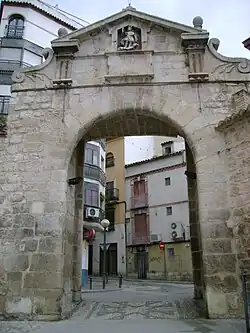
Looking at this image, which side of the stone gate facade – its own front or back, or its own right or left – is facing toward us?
front

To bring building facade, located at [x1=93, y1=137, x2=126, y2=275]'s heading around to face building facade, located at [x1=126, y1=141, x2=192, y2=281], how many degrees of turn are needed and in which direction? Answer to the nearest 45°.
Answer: approximately 45° to its left

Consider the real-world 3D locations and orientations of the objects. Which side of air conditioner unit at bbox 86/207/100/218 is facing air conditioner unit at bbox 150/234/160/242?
left

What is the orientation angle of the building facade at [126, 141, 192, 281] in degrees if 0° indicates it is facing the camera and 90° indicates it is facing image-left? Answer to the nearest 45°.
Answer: approximately 45°

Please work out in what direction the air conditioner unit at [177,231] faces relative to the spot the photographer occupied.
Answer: facing the viewer and to the left of the viewer

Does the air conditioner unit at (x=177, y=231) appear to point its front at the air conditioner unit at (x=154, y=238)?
no

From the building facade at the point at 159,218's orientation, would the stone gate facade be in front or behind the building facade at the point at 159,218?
in front

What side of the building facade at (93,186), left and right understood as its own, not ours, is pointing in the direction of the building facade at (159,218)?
left
